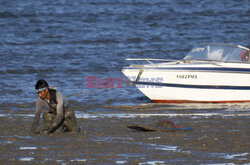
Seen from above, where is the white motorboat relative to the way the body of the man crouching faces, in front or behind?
behind

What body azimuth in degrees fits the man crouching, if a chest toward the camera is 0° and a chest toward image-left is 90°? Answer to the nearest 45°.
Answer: approximately 45°

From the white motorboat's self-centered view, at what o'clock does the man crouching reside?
The man crouching is roughly at 10 o'clock from the white motorboat.

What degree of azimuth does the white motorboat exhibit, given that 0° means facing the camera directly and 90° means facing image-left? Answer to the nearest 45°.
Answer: approximately 90°
